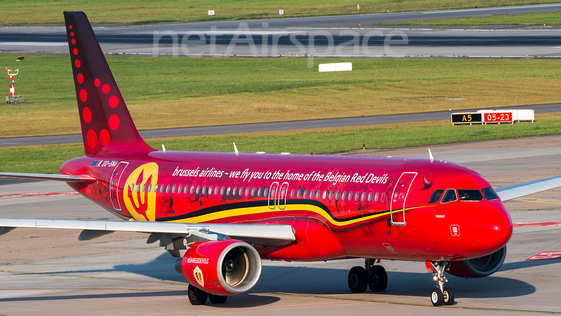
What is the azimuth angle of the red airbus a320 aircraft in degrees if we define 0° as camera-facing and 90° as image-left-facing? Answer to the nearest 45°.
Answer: approximately 315°
